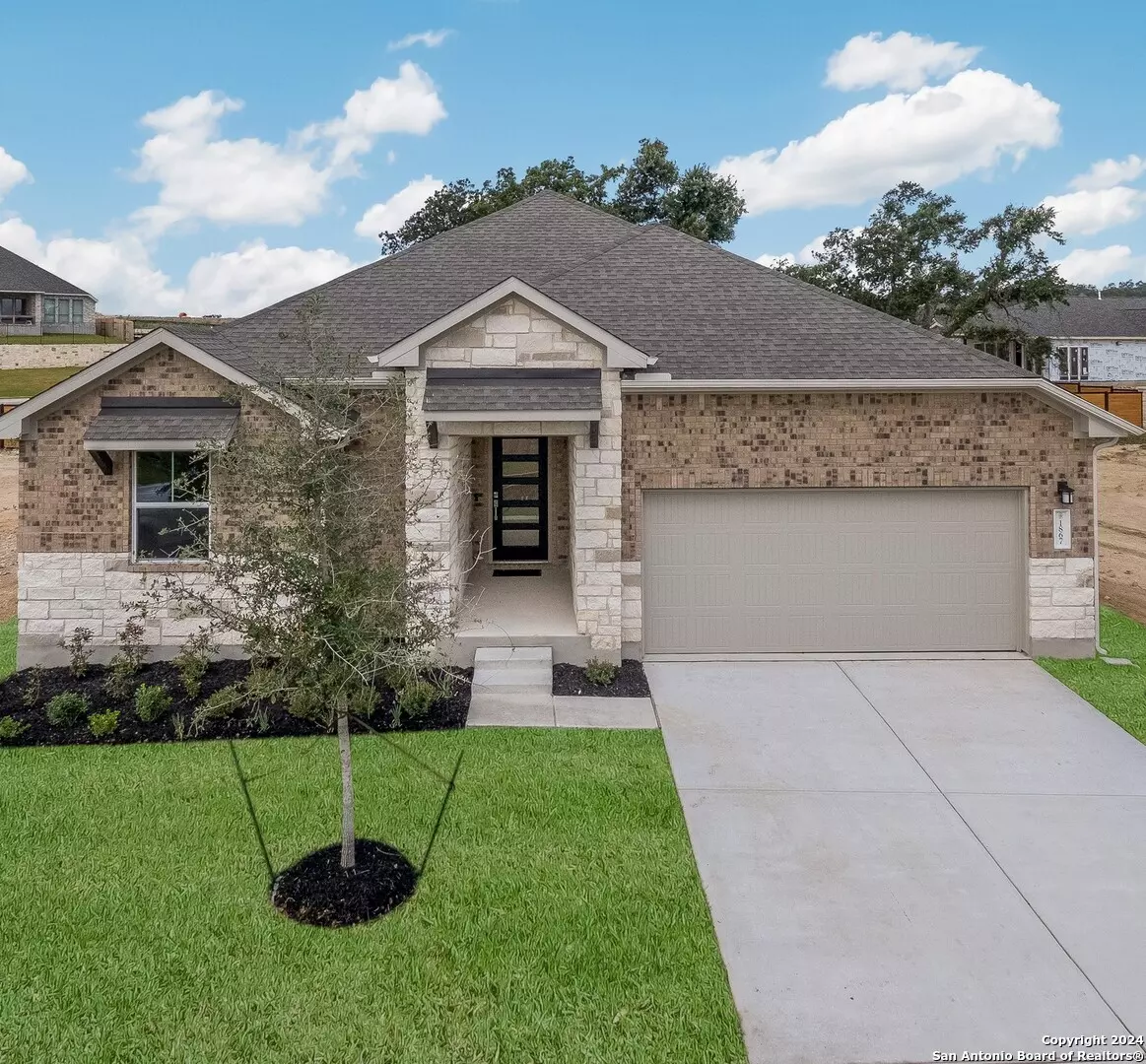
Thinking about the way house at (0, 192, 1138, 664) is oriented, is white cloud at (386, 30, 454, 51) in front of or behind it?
behind

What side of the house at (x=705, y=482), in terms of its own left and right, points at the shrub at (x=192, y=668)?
right

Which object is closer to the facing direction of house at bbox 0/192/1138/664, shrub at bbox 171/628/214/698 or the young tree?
the young tree

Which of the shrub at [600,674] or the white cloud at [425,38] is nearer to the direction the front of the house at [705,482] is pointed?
the shrub

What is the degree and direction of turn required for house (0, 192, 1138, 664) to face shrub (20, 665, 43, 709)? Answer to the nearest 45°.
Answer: approximately 90° to its right

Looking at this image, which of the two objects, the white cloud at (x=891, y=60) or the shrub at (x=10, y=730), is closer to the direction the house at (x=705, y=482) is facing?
the shrub

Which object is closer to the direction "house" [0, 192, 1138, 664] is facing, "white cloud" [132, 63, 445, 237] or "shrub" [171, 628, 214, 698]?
the shrub

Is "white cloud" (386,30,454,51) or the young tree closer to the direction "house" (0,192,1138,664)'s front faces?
the young tree

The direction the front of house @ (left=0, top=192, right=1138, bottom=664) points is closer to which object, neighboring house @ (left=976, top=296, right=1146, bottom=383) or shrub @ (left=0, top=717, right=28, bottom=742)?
the shrub

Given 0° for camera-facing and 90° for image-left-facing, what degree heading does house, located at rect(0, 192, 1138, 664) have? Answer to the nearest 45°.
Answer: approximately 0°
